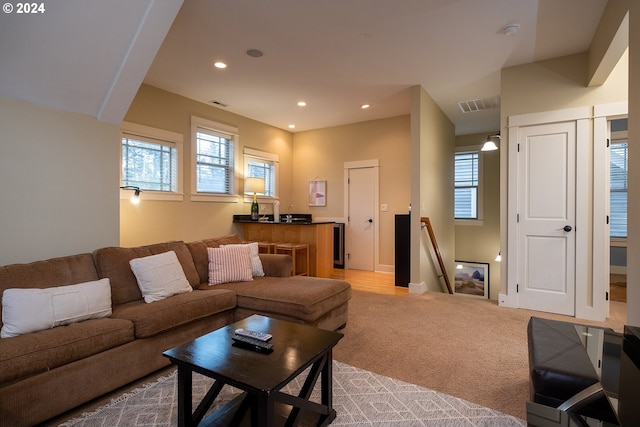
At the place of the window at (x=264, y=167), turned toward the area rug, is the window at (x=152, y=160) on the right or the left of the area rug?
right

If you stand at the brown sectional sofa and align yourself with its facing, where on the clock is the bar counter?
The bar counter is roughly at 9 o'clock from the brown sectional sofa.

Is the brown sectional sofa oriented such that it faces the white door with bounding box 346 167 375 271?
no

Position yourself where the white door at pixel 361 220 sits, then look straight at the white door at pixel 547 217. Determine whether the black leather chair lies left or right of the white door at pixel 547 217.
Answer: right

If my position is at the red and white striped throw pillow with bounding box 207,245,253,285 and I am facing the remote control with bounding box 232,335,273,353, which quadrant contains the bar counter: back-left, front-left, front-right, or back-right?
back-left

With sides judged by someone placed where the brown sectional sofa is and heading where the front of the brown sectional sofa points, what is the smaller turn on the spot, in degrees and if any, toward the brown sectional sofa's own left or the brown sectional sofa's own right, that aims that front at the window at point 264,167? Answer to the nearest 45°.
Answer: approximately 90° to the brown sectional sofa's own left

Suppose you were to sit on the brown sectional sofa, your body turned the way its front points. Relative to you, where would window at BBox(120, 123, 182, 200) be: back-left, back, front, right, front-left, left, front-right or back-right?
back-left

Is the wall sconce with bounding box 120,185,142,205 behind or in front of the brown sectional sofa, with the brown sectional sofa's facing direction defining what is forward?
behind

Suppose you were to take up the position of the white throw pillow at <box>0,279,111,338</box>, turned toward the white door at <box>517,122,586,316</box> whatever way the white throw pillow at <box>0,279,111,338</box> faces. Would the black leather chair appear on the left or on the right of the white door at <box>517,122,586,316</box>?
right

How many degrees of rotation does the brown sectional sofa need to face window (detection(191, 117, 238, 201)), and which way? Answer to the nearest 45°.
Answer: approximately 135° to its left

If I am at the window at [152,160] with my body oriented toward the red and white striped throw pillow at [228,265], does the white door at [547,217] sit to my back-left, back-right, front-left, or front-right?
front-left

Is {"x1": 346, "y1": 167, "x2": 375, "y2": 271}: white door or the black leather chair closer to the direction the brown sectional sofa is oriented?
the black leather chair

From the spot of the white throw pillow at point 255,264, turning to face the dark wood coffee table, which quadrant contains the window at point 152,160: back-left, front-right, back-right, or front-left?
back-right

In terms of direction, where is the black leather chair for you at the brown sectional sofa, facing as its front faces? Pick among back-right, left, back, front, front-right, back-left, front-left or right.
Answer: front

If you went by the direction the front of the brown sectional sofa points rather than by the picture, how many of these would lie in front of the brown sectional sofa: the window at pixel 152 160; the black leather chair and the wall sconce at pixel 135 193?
1

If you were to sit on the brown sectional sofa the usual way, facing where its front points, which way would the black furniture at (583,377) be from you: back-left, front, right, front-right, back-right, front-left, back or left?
front

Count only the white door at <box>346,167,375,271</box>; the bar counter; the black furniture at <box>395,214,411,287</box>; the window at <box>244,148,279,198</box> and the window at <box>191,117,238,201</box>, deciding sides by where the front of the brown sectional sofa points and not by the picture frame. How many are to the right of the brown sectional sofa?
0

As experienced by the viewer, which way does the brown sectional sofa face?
facing the viewer and to the right of the viewer

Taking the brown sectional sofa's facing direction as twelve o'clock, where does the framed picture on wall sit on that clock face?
The framed picture on wall is roughly at 9 o'clock from the brown sectional sofa.

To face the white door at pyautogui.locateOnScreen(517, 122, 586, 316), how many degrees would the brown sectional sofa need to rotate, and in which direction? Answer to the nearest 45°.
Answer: approximately 45° to its left
